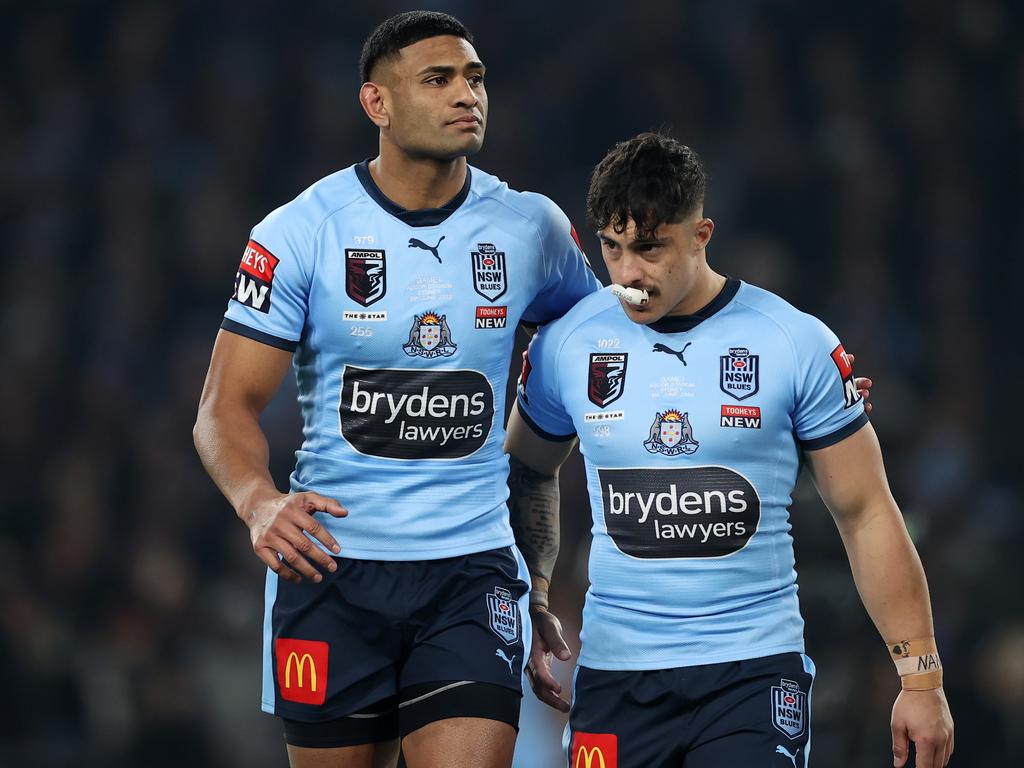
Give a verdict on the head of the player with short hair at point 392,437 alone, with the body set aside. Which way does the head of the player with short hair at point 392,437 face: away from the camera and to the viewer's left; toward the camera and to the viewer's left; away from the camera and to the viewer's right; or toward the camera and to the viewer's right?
toward the camera and to the viewer's right

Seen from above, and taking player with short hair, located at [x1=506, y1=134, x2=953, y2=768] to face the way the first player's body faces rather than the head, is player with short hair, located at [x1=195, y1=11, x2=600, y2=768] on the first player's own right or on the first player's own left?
on the first player's own right

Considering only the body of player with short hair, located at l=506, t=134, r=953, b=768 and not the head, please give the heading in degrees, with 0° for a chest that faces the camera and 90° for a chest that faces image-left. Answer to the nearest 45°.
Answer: approximately 0°
